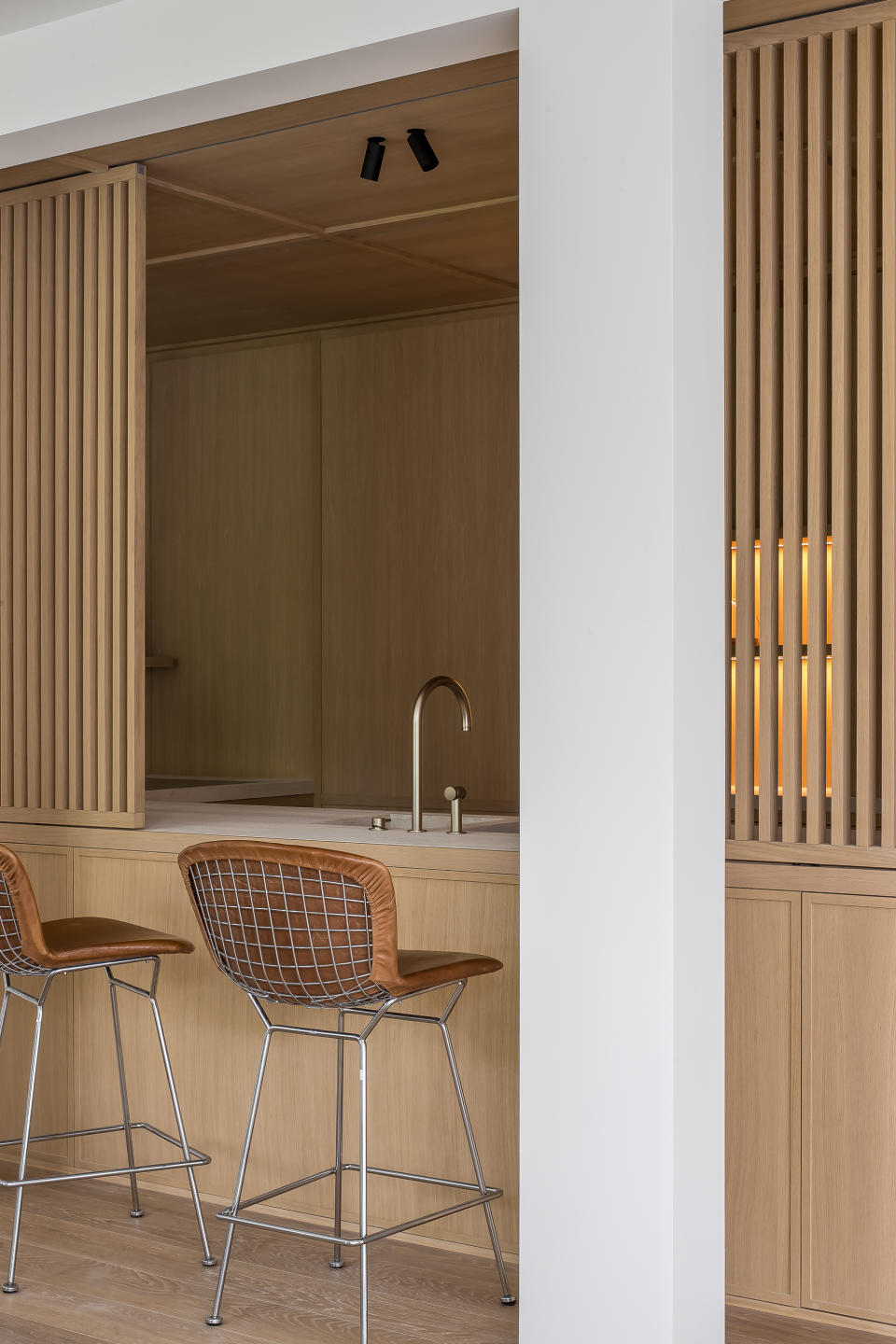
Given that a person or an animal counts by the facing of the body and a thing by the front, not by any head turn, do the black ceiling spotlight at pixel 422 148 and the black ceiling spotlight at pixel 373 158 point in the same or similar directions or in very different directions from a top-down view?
very different directions

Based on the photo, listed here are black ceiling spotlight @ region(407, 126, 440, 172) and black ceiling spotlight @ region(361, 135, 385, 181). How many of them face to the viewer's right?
1

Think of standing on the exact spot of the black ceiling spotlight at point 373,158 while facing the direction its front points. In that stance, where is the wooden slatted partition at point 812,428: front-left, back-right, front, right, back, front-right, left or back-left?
back-left

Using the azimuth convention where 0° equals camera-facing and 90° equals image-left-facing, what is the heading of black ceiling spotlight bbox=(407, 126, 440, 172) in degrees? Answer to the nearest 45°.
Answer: approximately 270°

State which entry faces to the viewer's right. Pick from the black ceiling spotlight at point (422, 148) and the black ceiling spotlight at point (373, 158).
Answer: the black ceiling spotlight at point (422, 148)

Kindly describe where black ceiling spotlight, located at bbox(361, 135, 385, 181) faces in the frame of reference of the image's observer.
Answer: facing to the left of the viewer
